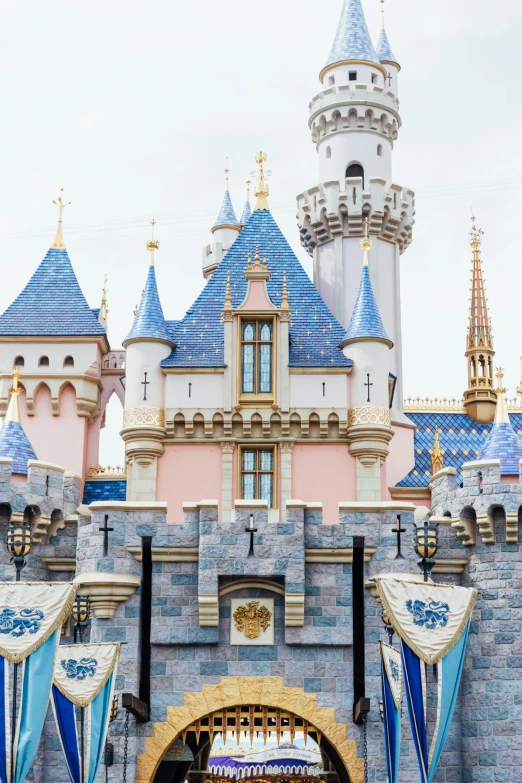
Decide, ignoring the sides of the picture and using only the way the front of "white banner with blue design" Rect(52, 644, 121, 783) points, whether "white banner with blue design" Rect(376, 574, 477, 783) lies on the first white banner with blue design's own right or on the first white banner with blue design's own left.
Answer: on the first white banner with blue design's own left

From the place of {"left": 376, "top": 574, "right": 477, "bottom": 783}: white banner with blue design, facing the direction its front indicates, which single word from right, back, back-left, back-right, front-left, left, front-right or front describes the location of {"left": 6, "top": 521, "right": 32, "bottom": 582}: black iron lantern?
right

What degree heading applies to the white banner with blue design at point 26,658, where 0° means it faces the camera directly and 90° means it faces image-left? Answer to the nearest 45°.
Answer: approximately 0°

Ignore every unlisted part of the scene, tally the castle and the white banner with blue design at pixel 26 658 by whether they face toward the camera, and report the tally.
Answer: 2

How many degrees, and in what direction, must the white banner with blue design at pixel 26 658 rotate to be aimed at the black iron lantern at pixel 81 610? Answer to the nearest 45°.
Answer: approximately 135° to its left

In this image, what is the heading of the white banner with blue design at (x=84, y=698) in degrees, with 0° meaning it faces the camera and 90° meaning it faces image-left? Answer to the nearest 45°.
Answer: approximately 0°
